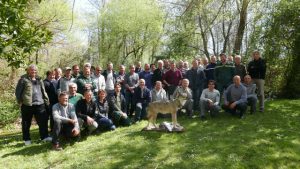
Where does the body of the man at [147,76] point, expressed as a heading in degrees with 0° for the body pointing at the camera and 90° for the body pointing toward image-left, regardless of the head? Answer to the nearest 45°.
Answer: approximately 0°

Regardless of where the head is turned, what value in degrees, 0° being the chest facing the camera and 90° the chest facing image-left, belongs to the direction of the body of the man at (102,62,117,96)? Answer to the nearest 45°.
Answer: approximately 0°

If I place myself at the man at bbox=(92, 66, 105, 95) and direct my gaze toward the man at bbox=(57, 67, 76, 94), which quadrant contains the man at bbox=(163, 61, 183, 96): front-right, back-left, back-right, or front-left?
back-left

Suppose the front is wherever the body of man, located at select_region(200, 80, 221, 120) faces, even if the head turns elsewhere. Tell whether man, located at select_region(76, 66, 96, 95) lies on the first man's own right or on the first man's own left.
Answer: on the first man's own right

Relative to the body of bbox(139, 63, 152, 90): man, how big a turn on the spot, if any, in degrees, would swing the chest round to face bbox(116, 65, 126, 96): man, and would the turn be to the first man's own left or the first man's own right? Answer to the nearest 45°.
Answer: approximately 90° to the first man's own right

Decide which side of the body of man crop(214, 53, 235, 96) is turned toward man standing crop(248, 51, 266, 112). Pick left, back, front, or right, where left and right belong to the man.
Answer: left

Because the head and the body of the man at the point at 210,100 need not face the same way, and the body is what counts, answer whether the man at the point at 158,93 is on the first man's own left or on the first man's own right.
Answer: on the first man's own right
